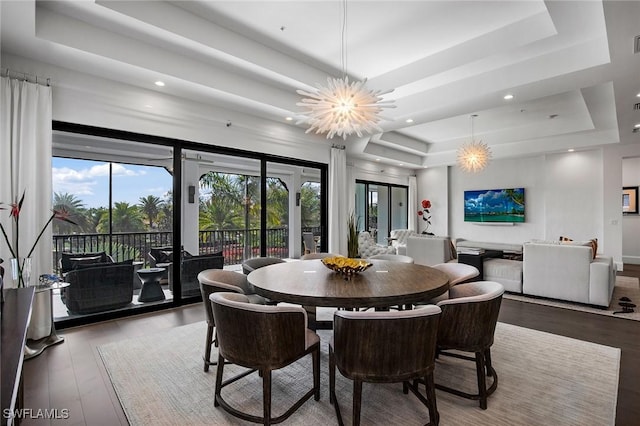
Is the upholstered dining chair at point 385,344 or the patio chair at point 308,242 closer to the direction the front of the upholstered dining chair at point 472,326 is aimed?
the patio chair

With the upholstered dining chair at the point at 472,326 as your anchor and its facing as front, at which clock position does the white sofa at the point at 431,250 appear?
The white sofa is roughly at 1 o'clock from the upholstered dining chair.

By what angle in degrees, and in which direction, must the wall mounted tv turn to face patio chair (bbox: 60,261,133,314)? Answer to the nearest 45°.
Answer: approximately 45° to its right

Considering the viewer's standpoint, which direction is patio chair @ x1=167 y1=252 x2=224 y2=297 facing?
facing away from the viewer and to the left of the viewer

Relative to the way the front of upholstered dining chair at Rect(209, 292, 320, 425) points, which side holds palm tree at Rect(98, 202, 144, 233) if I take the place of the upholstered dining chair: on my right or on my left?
on my left

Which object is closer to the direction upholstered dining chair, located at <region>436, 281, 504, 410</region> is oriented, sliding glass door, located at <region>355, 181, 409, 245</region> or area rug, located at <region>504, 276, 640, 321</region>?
the sliding glass door

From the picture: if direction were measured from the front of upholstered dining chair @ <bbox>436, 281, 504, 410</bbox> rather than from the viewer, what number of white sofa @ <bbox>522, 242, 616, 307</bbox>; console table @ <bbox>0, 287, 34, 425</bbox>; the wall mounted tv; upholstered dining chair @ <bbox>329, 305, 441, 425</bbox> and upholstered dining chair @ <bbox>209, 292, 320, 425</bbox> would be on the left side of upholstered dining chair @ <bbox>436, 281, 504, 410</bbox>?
3

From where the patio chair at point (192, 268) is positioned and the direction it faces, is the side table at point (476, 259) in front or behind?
behind

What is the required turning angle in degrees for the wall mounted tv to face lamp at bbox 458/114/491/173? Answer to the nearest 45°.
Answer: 0° — it already faces it

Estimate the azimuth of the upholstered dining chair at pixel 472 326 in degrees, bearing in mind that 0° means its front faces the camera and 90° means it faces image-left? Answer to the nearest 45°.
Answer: approximately 135°

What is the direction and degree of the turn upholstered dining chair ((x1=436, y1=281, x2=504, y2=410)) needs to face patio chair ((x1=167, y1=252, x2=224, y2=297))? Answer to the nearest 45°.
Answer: approximately 45° to its left

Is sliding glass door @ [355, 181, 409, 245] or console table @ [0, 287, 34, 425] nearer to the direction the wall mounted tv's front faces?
the console table

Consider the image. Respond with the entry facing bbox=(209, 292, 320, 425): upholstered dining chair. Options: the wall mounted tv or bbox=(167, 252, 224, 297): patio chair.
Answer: the wall mounted tv
